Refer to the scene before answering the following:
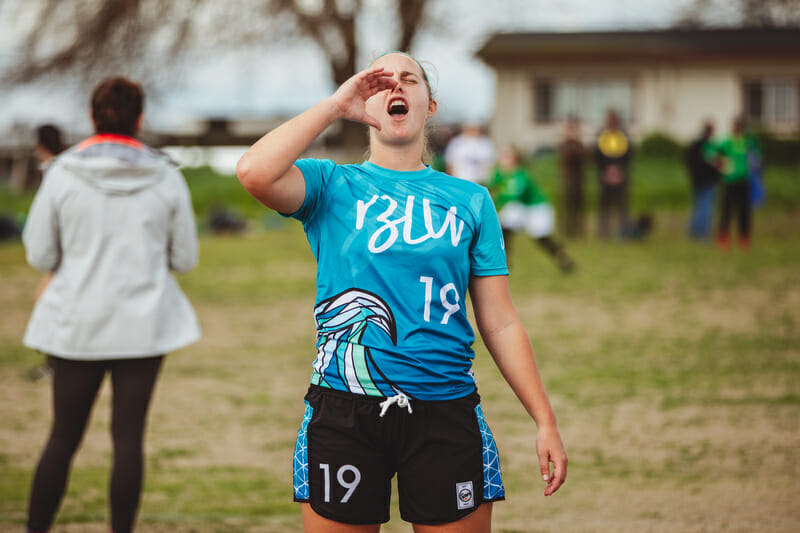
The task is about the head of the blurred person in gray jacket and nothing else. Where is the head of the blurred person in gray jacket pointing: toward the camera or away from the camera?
away from the camera

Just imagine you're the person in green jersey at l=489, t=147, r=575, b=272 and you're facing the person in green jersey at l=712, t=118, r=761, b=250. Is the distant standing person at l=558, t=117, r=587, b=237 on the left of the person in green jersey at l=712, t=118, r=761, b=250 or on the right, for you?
left

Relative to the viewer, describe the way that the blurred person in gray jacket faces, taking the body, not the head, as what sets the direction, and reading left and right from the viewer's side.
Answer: facing away from the viewer
